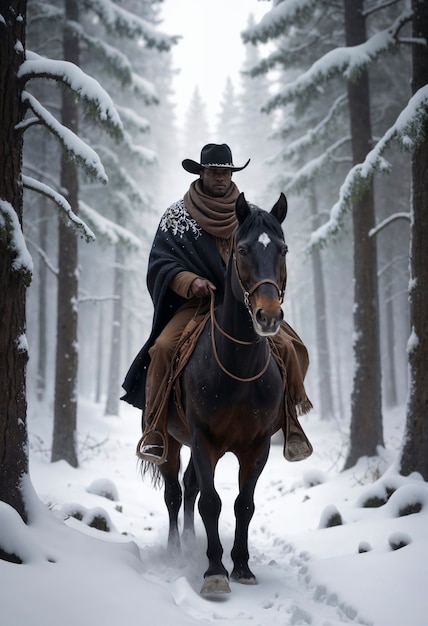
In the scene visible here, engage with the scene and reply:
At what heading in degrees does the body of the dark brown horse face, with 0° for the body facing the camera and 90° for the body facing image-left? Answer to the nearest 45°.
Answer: approximately 0°

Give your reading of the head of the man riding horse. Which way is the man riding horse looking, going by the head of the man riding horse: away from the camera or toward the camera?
toward the camera
